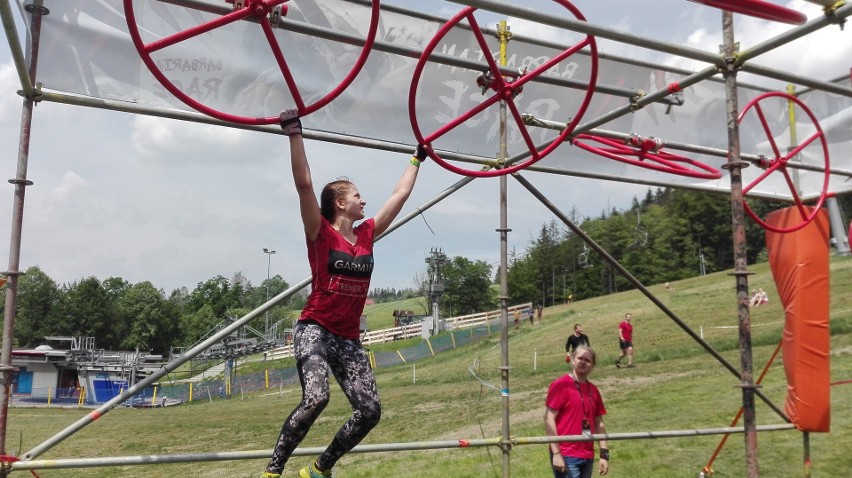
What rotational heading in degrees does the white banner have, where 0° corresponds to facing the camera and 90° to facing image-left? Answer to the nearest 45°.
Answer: approximately 180°

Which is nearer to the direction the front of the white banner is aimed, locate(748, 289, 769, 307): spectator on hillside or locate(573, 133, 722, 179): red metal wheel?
the spectator on hillside

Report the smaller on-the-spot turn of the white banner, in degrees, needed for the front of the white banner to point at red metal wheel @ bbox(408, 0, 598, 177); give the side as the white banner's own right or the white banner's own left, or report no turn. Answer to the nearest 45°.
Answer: approximately 135° to the white banner's own right

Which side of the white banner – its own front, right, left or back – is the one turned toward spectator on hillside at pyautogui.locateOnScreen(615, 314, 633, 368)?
front

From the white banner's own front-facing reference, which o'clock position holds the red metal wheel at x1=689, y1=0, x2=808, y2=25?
The red metal wheel is roughly at 4 o'clock from the white banner.

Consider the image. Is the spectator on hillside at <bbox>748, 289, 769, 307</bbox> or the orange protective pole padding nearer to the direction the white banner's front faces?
the spectator on hillside

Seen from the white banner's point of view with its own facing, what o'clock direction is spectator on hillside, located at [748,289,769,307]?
The spectator on hillside is roughly at 1 o'clock from the white banner.

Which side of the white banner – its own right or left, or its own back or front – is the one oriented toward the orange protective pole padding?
right
